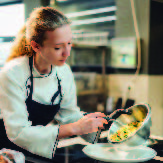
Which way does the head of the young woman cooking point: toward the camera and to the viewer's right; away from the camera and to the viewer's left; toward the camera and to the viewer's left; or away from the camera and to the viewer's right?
toward the camera and to the viewer's right

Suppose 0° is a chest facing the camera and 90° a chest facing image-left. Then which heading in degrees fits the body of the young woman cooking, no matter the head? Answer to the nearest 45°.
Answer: approximately 315°

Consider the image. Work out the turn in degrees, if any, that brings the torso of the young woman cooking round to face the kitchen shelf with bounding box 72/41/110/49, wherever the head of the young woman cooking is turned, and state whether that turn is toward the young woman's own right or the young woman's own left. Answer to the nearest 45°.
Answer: approximately 135° to the young woman's own left
